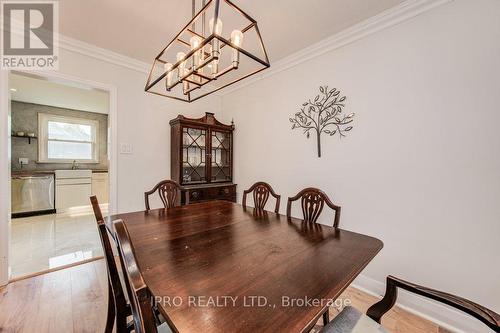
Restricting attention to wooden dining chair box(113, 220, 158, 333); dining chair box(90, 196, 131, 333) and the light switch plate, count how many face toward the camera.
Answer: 1

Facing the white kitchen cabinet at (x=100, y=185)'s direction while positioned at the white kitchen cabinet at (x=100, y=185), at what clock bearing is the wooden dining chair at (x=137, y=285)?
The wooden dining chair is roughly at 12 o'clock from the white kitchen cabinet.

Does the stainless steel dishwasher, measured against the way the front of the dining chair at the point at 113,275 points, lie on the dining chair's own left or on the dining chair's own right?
on the dining chair's own left

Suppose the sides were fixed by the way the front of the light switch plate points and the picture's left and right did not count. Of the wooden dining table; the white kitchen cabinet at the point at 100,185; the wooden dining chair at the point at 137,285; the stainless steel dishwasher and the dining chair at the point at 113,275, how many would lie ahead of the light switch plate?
3

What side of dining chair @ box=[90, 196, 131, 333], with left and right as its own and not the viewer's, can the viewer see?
right

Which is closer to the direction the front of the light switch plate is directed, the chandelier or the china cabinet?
the chandelier

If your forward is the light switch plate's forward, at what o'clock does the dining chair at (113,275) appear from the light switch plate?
The dining chair is roughly at 12 o'clock from the light switch plate.

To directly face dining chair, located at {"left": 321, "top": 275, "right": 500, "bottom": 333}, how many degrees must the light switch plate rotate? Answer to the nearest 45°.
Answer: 0° — it already faces it

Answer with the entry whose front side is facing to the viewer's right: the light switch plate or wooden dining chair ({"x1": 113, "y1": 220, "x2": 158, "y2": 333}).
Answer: the wooden dining chair

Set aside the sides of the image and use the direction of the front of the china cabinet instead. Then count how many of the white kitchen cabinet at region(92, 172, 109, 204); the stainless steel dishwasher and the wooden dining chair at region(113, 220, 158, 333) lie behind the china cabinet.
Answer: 2

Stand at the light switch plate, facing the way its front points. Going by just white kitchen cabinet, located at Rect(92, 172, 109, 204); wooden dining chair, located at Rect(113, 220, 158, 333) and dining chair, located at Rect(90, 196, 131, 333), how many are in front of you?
2

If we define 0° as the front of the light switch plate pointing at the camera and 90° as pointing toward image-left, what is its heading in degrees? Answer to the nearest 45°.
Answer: approximately 0°

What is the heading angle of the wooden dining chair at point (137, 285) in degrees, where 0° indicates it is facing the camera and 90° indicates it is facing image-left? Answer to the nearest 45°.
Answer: approximately 270°

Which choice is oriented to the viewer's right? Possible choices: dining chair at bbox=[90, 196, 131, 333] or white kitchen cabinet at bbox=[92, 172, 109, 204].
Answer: the dining chair

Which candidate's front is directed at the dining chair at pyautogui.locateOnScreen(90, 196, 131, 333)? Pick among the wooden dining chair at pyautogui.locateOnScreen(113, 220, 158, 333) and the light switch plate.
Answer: the light switch plate

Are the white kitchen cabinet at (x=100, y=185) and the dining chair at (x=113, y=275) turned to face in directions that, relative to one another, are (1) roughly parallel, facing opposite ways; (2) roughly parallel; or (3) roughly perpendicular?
roughly perpendicular
